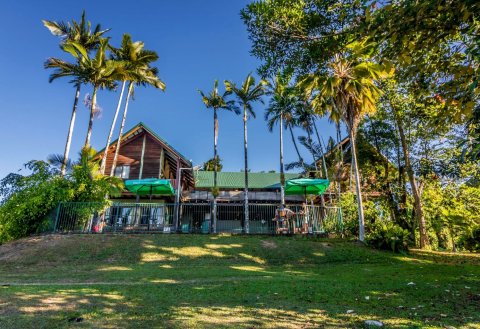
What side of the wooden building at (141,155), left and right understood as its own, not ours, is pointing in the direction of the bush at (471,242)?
left

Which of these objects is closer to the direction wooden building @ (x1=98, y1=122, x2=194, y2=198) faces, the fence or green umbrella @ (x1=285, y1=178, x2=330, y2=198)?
the fence

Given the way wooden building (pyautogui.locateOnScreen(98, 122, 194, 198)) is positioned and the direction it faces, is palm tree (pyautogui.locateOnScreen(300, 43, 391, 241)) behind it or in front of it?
in front

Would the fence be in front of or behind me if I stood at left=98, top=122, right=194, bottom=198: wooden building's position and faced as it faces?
in front

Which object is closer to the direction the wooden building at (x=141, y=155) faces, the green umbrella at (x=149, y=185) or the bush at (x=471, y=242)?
the green umbrella

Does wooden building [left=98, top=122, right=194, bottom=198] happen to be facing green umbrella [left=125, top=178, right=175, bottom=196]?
yes

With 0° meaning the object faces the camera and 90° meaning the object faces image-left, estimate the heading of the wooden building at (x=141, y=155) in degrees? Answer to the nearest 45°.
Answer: approximately 0°

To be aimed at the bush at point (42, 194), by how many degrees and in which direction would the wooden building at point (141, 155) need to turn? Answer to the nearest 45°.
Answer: approximately 45° to its right
